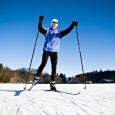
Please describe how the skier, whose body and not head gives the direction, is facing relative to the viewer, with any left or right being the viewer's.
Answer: facing the viewer
